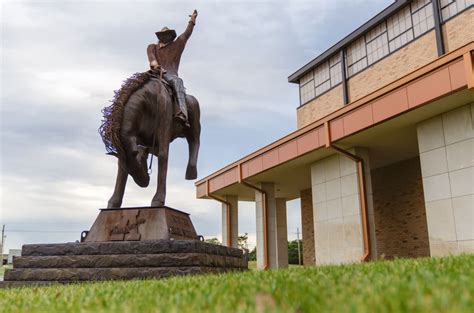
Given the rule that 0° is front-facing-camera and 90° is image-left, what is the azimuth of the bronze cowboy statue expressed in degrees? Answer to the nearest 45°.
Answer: approximately 45°

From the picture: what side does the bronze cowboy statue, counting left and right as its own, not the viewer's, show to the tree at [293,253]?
back
